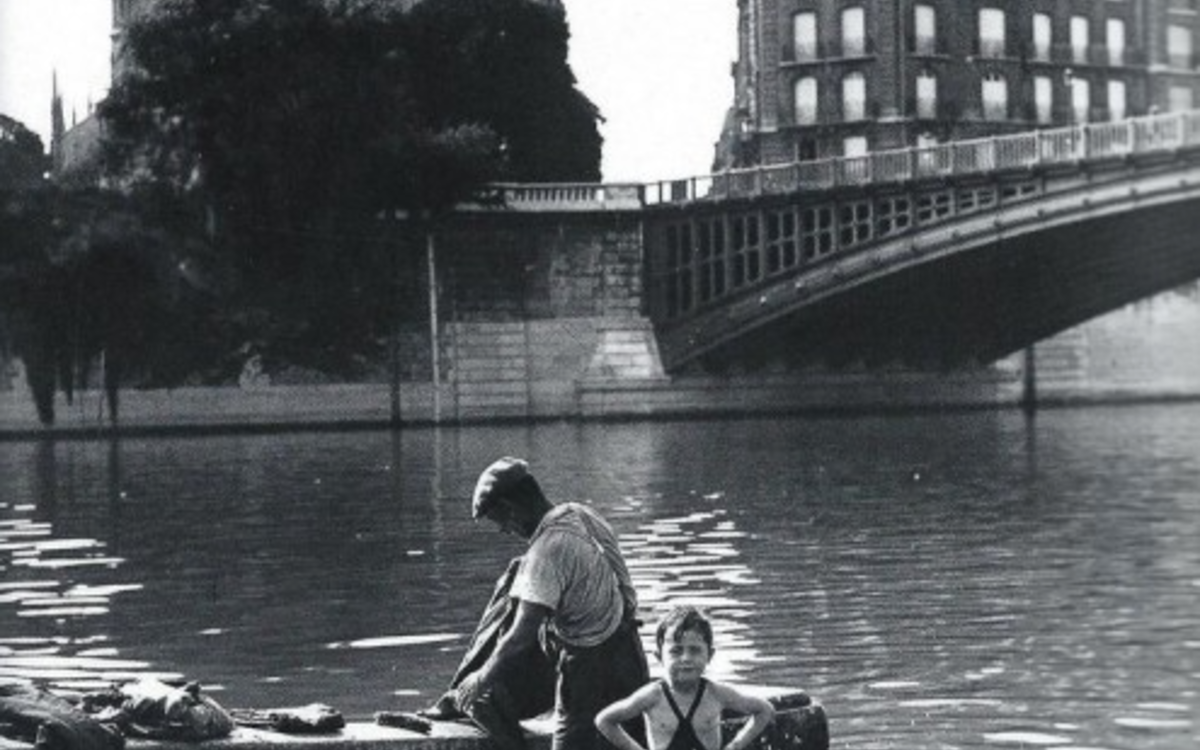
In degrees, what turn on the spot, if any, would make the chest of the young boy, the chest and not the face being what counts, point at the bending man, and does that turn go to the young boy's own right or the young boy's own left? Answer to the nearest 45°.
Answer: approximately 135° to the young boy's own right

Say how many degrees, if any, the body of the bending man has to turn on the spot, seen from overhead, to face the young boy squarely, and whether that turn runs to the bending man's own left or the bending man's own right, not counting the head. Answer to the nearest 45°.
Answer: approximately 135° to the bending man's own left

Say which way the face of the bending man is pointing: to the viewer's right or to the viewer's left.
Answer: to the viewer's left

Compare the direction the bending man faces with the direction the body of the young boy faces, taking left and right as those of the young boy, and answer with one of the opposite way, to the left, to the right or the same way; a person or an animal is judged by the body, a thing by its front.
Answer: to the right

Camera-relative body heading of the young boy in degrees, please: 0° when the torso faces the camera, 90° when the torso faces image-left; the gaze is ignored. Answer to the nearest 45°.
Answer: approximately 0°

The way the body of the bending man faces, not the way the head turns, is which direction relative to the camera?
to the viewer's left

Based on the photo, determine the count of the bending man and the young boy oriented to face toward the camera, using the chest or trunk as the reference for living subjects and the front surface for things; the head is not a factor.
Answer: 1
